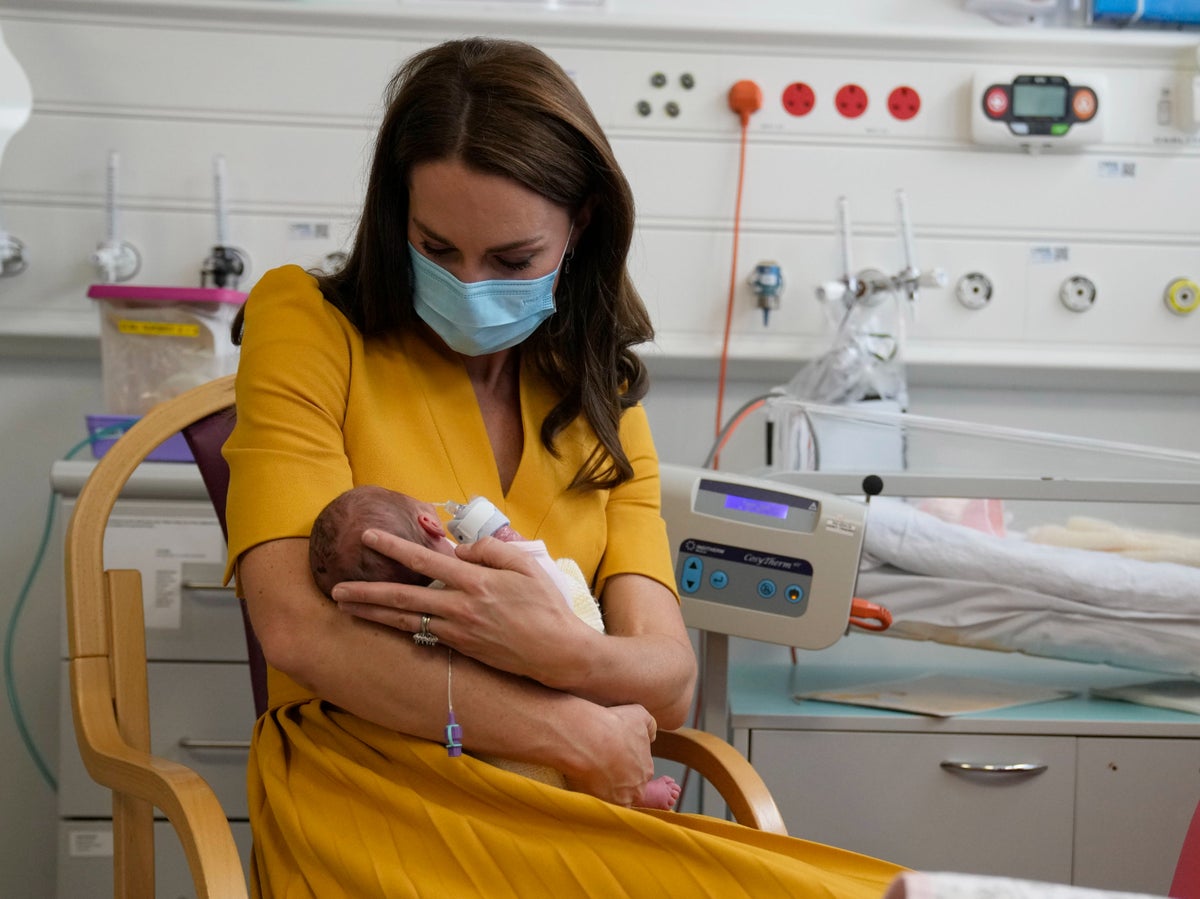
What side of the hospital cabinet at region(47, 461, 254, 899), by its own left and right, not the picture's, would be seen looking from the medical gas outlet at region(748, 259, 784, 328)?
left

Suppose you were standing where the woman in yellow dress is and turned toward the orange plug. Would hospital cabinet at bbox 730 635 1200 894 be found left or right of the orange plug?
right

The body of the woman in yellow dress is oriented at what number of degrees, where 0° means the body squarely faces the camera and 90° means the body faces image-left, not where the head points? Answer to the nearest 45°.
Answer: approximately 315°

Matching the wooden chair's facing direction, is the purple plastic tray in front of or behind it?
behind

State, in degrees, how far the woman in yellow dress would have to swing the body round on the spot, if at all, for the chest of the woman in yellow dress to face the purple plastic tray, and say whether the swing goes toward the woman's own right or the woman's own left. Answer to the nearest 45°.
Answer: approximately 180°

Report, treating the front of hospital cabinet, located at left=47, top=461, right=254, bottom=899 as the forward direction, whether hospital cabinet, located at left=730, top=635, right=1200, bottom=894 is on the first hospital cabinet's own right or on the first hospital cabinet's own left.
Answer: on the first hospital cabinet's own left

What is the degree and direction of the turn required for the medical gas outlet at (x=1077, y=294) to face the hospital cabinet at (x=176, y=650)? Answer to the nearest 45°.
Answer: approximately 45° to its right

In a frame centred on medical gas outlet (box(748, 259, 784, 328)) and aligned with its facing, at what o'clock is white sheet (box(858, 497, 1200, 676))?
The white sheet is roughly at 11 o'clock from the medical gas outlet.
